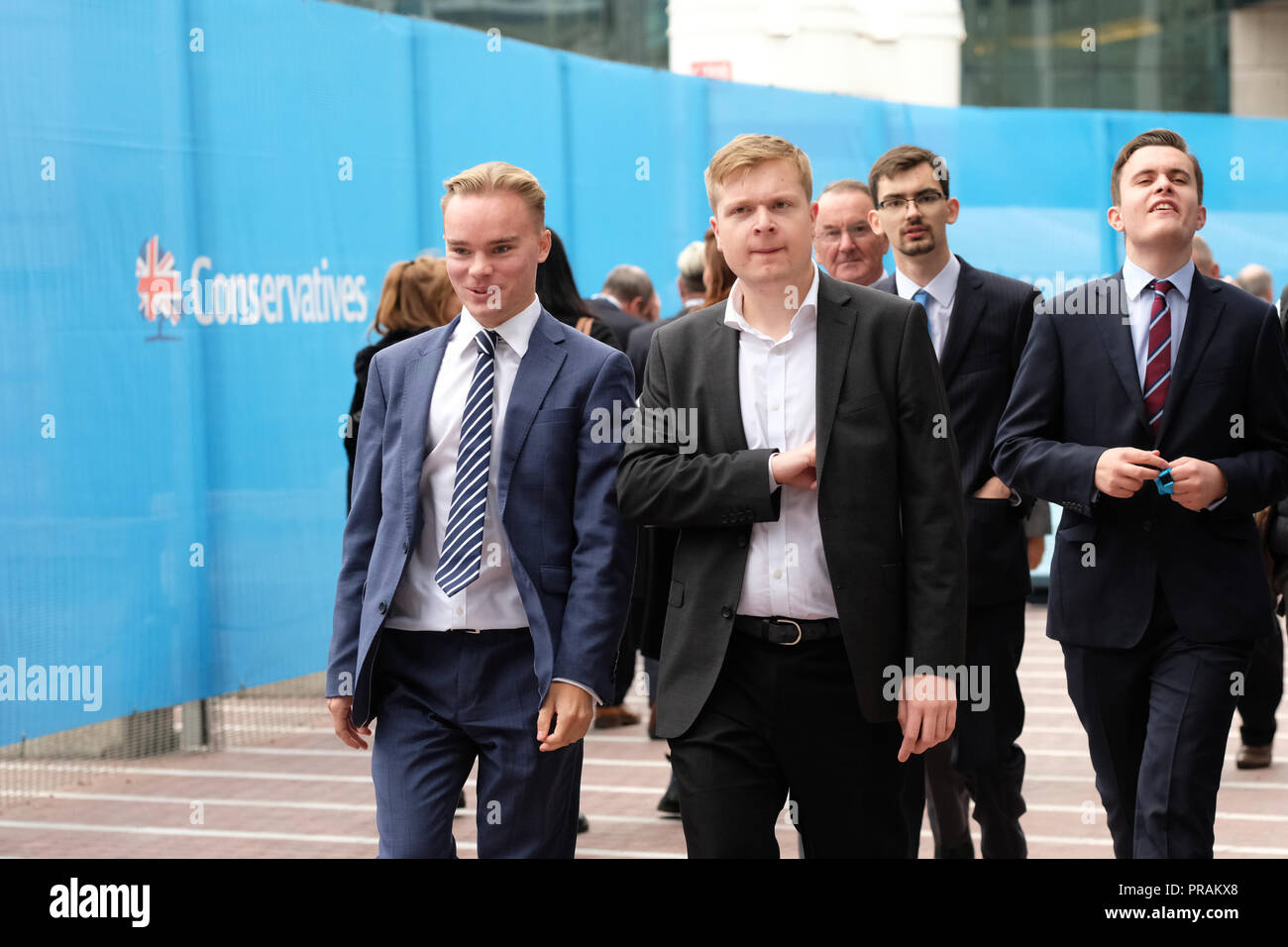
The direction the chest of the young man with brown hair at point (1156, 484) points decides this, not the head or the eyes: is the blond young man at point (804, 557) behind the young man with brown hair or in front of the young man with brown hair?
in front

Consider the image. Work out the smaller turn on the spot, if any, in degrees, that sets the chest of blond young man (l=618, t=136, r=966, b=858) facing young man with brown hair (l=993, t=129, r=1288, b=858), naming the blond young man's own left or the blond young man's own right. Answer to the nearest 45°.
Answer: approximately 135° to the blond young man's own left

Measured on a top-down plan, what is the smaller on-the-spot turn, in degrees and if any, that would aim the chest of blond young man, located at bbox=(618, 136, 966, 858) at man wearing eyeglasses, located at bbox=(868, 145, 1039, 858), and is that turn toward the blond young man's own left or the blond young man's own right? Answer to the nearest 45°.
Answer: approximately 180°

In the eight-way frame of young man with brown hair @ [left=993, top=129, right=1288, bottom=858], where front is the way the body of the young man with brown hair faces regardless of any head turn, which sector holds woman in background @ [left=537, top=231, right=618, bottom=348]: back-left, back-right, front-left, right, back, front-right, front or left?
back-right

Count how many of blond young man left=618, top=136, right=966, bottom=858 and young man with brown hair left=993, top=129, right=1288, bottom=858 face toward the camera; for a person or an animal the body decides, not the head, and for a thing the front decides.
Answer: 2

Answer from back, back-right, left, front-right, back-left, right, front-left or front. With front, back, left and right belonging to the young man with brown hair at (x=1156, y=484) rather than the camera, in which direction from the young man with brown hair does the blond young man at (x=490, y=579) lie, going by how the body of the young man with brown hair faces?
front-right

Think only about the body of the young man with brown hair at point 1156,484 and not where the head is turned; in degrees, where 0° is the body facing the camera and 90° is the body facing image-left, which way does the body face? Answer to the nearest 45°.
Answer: approximately 0°
